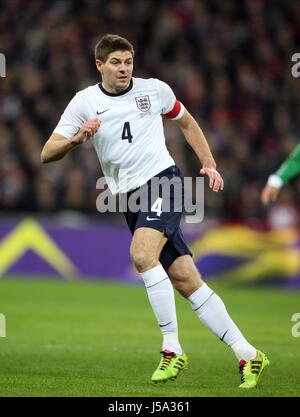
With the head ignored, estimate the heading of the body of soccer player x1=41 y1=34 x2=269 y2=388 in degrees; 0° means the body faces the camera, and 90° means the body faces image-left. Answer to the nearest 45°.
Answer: approximately 0°

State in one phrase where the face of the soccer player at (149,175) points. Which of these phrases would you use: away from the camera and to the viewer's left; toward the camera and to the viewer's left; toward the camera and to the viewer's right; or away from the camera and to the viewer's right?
toward the camera and to the viewer's right
